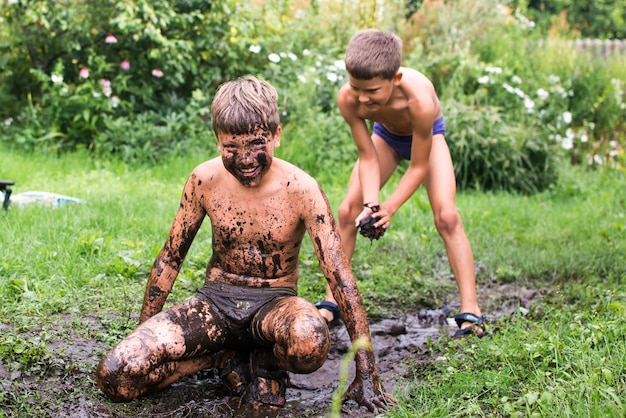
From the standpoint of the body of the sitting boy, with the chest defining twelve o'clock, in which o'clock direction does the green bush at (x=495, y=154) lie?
The green bush is roughly at 7 o'clock from the sitting boy.

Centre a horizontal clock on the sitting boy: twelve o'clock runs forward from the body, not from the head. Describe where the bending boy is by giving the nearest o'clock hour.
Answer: The bending boy is roughly at 7 o'clock from the sitting boy.

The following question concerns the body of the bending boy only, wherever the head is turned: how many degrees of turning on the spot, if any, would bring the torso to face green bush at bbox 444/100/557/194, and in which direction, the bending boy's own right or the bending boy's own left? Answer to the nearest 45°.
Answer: approximately 135° to the bending boy's own right

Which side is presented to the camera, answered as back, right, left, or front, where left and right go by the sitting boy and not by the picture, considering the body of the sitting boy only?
front

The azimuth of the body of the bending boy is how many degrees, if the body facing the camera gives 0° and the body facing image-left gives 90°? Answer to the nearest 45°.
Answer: approximately 45°

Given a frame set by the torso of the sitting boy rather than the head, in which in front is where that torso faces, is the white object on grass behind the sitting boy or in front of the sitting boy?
behind

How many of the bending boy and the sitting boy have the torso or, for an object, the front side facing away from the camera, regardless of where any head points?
0

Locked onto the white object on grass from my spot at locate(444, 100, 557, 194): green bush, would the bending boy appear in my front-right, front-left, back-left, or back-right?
front-left

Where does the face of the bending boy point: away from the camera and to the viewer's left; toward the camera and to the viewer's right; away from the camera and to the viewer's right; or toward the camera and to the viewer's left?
toward the camera and to the viewer's left
